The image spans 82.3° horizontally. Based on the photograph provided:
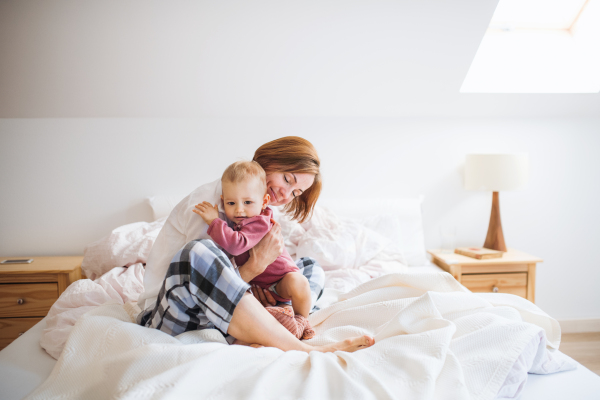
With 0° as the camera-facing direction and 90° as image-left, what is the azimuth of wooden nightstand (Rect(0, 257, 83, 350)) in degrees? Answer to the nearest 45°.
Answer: approximately 0°

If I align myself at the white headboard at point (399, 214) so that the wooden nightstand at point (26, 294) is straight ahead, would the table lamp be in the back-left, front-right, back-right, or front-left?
back-left
